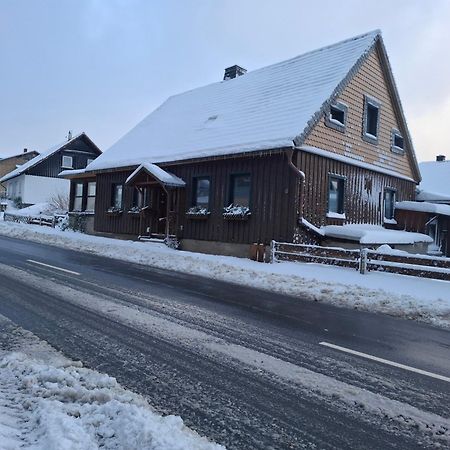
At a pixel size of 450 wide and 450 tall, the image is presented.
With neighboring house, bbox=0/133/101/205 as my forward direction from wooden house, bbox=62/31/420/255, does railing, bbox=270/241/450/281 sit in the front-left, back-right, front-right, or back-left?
back-left

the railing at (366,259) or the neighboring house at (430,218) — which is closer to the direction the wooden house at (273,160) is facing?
the railing

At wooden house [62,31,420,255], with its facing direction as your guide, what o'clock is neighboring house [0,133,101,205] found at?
The neighboring house is roughly at 3 o'clock from the wooden house.

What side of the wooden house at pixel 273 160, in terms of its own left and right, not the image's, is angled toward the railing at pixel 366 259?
left

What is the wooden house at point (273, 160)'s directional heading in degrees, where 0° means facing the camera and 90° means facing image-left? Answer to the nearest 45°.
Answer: approximately 45°

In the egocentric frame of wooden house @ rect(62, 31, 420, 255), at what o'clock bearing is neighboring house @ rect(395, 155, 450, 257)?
The neighboring house is roughly at 7 o'clock from the wooden house.
